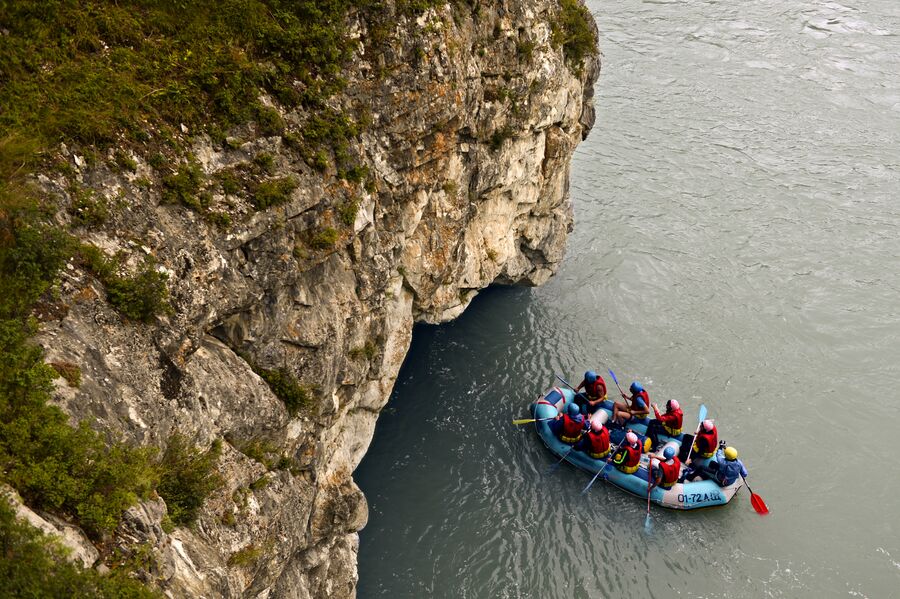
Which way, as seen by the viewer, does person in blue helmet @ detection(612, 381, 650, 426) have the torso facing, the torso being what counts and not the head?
to the viewer's left

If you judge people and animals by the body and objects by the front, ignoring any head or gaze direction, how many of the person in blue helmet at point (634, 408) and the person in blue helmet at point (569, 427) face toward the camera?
0

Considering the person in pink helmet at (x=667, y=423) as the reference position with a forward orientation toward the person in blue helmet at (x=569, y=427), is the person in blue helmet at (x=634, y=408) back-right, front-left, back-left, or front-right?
front-right

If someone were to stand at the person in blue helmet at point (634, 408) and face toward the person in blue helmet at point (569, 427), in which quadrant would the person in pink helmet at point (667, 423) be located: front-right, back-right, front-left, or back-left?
back-left

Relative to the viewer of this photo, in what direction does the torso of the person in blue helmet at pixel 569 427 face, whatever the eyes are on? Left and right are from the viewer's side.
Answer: facing away from the viewer and to the left of the viewer

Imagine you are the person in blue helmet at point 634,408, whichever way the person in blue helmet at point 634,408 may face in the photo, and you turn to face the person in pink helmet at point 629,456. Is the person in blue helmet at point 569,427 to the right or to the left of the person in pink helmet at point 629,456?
right

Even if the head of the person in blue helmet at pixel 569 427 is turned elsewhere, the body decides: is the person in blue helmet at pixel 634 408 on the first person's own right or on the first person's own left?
on the first person's own right

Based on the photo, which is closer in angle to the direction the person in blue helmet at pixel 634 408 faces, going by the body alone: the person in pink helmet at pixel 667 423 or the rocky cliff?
the rocky cliff

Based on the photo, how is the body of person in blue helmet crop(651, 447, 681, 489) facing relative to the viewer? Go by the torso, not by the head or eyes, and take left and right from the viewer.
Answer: facing away from the viewer and to the left of the viewer

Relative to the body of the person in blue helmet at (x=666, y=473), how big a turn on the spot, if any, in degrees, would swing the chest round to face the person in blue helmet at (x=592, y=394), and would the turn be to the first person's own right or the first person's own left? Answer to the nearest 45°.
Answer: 0° — they already face them

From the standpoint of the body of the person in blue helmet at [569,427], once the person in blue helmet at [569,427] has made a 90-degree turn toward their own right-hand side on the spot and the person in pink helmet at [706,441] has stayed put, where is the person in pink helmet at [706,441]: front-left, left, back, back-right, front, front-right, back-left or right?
front-right

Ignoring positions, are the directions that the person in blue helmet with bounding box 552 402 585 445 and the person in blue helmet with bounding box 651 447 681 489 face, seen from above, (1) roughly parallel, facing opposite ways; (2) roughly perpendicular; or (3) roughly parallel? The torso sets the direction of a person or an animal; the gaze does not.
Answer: roughly parallel

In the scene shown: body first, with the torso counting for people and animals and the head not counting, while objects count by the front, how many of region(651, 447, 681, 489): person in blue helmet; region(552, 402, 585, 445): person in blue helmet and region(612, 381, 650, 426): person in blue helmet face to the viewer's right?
0

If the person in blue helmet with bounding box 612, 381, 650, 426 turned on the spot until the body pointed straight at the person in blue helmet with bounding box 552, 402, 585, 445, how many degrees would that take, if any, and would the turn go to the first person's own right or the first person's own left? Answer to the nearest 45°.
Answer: approximately 45° to the first person's own left
